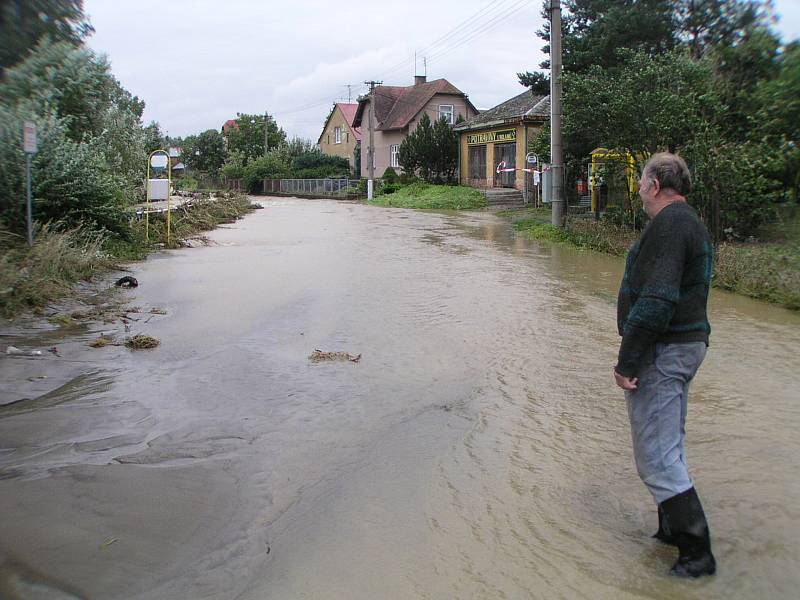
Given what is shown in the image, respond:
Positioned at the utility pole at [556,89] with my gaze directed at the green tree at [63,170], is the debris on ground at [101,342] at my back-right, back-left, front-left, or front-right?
front-left

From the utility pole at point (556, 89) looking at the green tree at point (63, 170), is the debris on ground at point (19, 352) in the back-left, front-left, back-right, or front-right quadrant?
front-left

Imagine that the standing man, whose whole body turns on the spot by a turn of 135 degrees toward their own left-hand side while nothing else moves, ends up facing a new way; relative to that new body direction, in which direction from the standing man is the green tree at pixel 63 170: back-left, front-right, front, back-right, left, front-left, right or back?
back

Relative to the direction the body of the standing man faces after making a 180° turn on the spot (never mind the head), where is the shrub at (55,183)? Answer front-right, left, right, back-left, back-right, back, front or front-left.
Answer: back-left

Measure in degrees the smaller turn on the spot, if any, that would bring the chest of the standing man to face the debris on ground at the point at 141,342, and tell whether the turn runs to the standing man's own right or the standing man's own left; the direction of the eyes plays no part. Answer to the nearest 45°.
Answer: approximately 45° to the standing man's own right

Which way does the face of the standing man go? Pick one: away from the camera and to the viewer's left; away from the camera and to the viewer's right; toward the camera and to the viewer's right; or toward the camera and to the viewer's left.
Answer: away from the camera and to the viewer's left

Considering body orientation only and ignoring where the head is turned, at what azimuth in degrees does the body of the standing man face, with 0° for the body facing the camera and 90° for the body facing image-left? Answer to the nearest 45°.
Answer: approximately 90°

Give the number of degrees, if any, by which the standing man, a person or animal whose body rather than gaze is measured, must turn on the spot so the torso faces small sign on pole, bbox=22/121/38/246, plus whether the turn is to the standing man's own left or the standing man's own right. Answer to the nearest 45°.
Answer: approximately 45° to the standing man's own right

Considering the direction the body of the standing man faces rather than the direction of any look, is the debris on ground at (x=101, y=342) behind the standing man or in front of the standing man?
in front

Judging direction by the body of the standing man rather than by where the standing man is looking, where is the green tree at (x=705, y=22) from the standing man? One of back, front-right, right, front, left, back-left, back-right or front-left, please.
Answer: right

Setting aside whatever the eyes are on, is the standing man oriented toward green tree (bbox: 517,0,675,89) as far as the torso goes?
no
